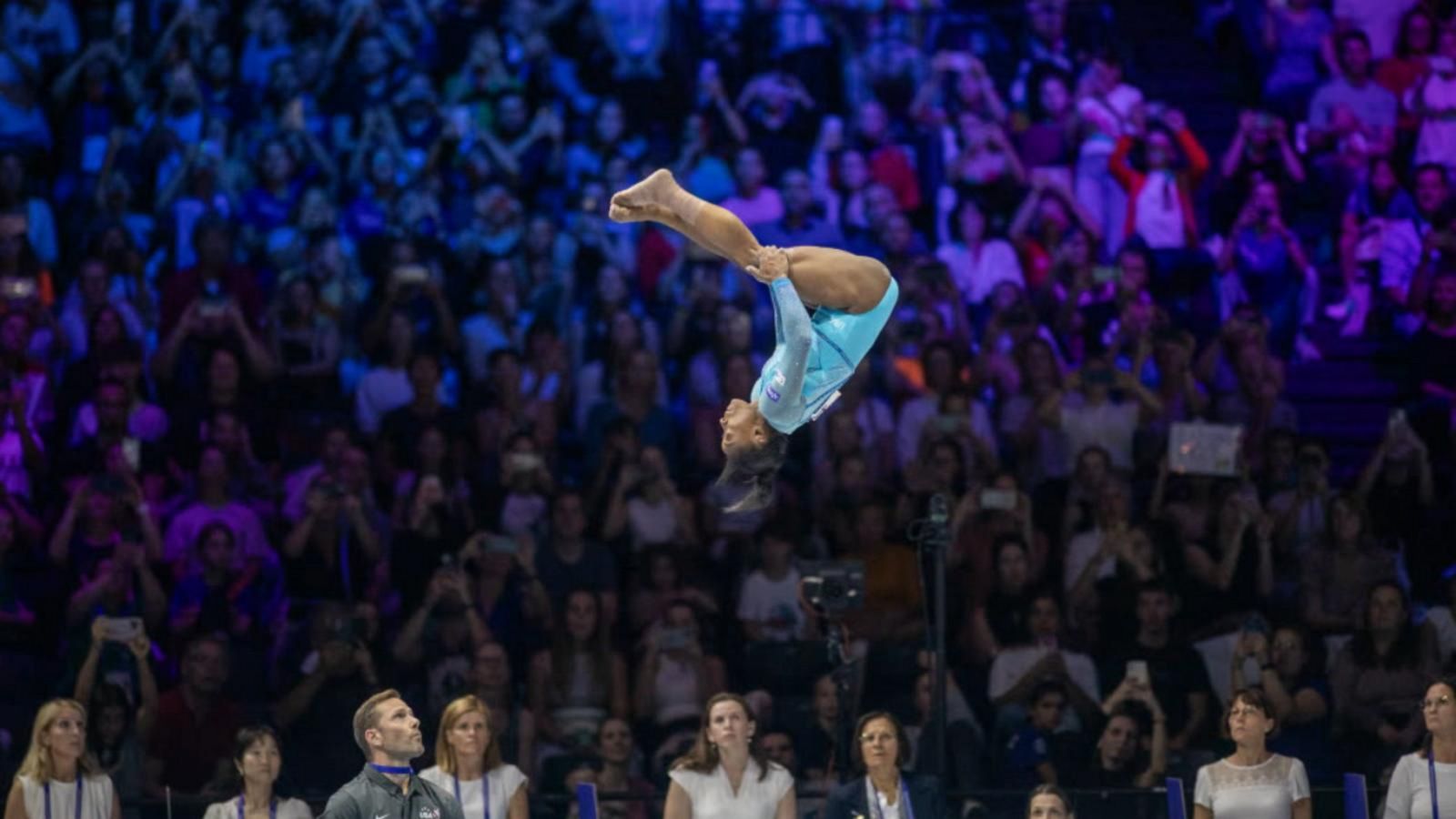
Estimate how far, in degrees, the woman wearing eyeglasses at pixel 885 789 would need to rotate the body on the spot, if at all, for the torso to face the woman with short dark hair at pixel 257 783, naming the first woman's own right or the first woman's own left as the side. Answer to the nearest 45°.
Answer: approximately 90° to the first woman's own right

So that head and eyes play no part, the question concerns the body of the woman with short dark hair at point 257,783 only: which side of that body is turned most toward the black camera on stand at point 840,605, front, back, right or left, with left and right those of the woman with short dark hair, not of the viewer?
left

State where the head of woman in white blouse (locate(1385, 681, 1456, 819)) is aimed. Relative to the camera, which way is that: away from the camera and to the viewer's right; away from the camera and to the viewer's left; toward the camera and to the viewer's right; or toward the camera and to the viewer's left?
toward the camera and to the viewer's left

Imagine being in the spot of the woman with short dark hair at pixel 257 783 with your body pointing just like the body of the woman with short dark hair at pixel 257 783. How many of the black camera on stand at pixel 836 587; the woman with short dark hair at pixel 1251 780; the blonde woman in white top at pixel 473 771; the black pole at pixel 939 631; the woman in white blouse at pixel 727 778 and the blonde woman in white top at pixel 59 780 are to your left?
5

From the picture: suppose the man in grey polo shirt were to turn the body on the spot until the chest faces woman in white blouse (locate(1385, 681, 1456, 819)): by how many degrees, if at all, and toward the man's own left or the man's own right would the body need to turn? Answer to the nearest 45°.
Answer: approximately 45° to the man's own left

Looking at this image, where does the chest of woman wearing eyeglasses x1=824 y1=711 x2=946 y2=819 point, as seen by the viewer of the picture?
toward the camera

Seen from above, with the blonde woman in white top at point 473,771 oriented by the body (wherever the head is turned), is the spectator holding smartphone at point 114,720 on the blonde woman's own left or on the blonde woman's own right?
on the blonde woman's own right

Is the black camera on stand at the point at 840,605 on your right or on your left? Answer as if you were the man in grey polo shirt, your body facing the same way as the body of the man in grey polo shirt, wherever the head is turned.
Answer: on your left

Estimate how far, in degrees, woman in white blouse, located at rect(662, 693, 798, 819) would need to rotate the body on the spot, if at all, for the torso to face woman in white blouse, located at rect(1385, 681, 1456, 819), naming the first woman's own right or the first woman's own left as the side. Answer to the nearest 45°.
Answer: approximately 90° to the first woman's own left

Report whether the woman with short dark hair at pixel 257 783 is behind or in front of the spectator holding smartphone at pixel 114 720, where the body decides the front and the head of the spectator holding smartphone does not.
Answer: in front

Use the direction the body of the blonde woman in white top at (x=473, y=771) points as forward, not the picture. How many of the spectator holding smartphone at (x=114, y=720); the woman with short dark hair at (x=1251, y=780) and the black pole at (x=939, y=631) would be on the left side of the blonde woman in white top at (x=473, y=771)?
2

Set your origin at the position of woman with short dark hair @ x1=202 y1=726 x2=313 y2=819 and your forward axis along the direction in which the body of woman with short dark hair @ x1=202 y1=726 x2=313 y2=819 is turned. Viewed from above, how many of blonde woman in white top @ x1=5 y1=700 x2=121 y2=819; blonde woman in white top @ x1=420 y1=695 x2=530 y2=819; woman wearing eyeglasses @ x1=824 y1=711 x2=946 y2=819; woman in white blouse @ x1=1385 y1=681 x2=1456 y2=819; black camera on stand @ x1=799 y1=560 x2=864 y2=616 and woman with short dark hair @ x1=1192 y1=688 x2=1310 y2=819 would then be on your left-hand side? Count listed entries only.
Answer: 5

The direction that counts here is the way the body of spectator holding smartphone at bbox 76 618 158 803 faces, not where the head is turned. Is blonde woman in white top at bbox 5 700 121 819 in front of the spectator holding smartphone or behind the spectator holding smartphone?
in front

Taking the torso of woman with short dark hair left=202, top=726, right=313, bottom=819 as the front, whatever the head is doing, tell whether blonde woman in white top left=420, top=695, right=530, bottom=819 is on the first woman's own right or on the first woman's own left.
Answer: on the first woman's own left
